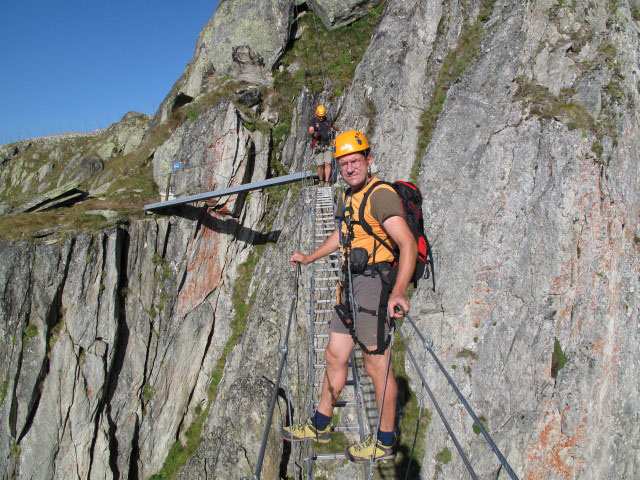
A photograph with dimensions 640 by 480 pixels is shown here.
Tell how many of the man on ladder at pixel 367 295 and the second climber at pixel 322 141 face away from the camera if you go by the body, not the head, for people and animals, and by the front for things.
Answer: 0

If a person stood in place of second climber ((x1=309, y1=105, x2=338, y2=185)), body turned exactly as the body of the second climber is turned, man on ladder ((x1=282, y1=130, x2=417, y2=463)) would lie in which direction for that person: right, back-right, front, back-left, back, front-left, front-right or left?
front

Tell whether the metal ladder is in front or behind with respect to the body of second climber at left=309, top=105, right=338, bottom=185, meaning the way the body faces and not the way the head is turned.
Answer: in front

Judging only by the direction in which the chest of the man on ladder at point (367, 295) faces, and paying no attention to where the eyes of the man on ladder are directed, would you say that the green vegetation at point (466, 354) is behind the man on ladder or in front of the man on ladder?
behind

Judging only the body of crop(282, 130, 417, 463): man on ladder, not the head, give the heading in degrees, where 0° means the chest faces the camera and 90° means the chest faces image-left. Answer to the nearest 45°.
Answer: approximately 45°

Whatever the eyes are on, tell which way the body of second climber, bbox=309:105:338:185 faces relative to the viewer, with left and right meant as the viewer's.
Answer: facing the viewer

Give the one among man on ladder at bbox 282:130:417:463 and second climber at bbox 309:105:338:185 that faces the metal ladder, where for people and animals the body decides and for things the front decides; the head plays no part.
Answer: the second climber
